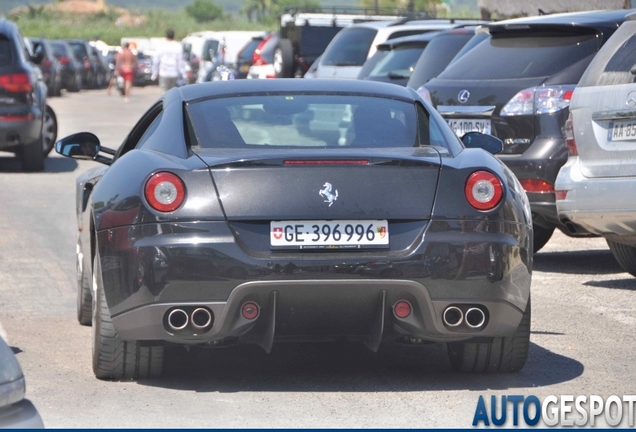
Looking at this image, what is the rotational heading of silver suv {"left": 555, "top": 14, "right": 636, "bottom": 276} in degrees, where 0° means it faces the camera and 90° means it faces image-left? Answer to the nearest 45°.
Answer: approximately 225°

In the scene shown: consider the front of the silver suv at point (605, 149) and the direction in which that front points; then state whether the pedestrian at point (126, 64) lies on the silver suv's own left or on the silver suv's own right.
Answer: on the silver suv's own left

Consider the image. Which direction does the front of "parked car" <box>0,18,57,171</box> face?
away from the camera

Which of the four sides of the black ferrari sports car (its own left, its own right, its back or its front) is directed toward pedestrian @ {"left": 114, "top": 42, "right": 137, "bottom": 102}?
front

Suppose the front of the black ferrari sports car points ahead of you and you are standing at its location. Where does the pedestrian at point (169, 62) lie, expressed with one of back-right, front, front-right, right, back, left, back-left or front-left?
front

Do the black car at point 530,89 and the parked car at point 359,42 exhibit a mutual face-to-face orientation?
no

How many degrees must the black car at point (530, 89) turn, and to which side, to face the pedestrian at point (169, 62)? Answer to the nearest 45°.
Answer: approximately 90° to its left

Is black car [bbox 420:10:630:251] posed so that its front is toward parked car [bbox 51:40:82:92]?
no

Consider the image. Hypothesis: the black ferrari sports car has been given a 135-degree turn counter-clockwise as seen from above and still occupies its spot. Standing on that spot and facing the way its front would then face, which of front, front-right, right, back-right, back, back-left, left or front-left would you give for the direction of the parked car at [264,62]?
back-right

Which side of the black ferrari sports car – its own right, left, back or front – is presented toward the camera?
back

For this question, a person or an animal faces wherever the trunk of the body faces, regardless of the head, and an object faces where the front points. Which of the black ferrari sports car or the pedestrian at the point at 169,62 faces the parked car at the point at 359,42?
the black ferrari sports car

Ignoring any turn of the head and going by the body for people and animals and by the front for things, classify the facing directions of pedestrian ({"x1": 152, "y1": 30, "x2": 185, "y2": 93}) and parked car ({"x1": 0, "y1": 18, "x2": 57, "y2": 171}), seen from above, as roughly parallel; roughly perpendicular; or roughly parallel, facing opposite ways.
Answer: roughly parallel

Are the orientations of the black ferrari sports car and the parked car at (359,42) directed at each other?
no

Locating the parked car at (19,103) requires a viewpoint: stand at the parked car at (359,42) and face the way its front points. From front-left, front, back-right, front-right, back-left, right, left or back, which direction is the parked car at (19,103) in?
back

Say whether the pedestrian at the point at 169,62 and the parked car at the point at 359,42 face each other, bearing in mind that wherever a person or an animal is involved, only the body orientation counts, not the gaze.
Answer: no
